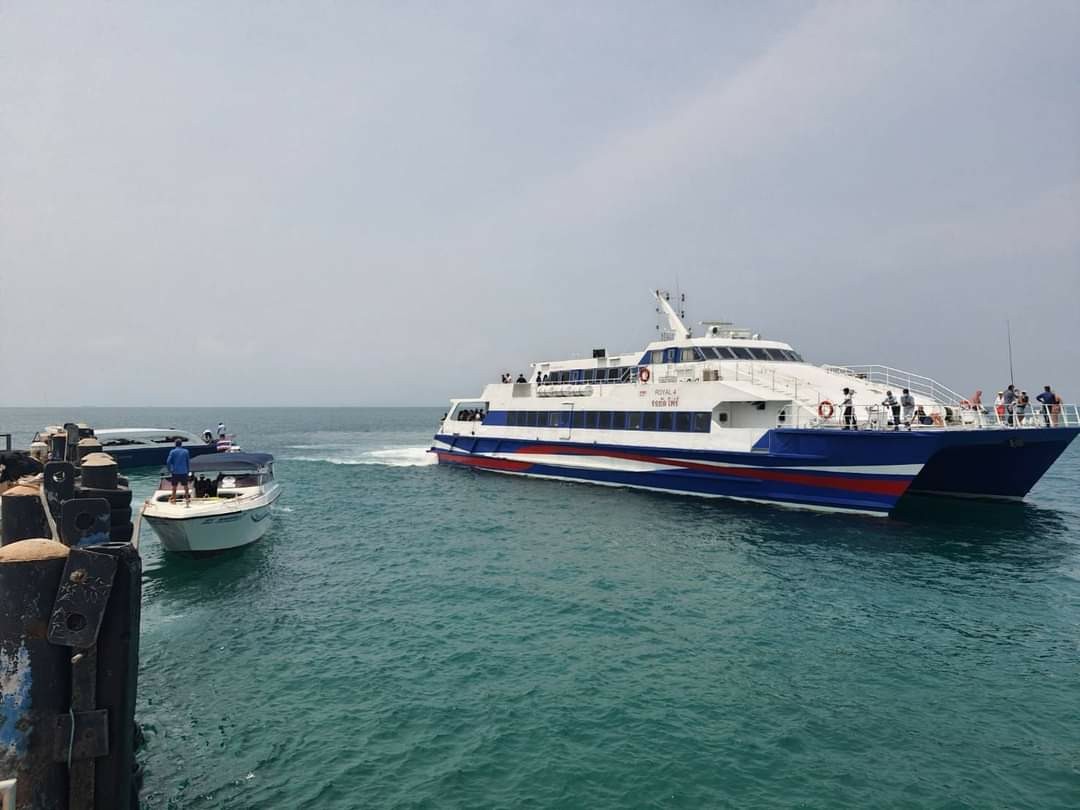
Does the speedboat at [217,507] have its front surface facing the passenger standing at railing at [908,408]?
no

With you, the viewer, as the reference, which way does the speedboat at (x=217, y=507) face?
facing the viewer and to the left of the viewer

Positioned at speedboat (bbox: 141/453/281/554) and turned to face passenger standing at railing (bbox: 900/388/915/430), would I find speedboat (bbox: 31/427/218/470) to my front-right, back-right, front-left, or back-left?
back-left

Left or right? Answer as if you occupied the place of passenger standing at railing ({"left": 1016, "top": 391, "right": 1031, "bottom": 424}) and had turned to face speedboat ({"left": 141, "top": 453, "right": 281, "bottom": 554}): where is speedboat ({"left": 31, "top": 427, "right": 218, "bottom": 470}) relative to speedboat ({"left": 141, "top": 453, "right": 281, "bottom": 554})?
right

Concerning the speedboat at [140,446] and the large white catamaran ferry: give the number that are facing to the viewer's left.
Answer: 1

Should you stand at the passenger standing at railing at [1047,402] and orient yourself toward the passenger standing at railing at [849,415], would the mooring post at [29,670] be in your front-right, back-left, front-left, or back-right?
front-left
